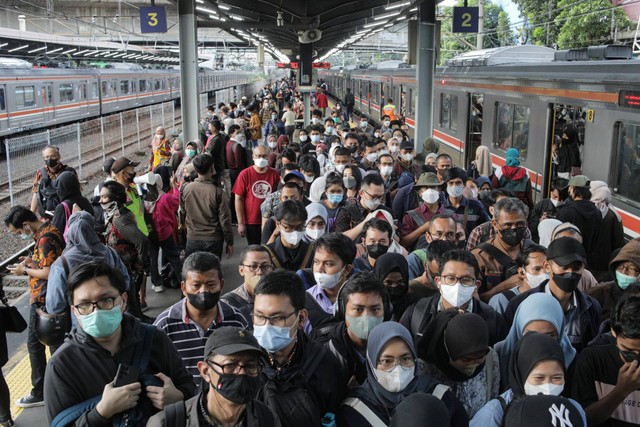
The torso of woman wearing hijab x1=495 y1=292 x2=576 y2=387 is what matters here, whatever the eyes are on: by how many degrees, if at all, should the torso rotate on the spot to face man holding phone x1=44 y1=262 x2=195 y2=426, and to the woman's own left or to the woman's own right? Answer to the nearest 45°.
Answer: approximately 45° to the woman's own right

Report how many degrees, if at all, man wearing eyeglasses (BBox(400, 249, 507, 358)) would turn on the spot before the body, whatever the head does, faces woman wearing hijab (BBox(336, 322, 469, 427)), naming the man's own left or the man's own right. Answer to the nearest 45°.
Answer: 0° — they already face them

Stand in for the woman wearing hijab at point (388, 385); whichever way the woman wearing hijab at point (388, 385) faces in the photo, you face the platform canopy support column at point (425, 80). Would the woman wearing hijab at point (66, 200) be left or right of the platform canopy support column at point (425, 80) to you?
left

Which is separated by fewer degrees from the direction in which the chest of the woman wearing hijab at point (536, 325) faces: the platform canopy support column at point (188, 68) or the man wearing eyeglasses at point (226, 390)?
the man wearing eyeglasses

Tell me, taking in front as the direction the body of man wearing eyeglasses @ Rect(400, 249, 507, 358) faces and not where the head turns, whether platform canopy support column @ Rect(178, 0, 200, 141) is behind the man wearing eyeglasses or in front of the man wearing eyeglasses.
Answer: behind

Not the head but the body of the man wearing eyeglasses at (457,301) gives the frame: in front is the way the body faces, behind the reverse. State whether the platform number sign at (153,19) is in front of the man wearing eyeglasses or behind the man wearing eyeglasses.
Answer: behind

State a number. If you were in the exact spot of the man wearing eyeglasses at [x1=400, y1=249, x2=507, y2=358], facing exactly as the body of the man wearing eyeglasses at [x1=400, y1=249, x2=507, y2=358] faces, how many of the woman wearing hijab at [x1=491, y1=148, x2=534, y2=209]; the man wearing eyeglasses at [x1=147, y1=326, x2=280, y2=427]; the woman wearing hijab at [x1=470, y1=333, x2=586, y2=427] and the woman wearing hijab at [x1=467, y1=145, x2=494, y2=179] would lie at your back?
2

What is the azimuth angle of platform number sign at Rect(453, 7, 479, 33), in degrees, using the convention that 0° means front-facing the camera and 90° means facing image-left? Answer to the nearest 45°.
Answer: approximately 0°

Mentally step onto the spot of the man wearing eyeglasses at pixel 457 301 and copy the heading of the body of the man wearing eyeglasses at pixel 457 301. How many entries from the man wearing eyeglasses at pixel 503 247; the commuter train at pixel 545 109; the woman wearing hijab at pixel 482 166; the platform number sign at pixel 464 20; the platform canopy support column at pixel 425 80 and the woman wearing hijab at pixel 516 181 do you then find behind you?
6

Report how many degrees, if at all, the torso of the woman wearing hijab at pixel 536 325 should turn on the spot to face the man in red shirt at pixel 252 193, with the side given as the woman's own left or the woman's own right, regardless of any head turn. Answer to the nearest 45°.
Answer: approximately 135° to the woman's own right
